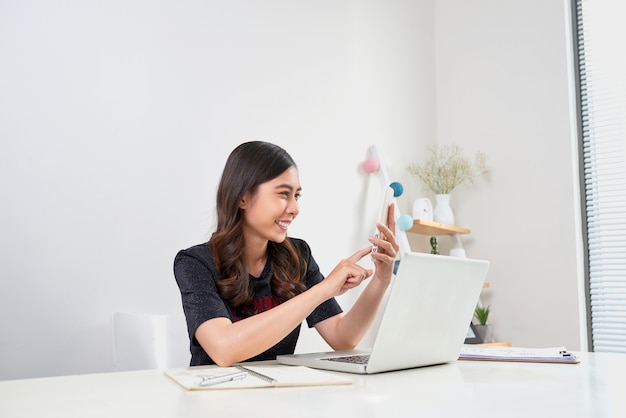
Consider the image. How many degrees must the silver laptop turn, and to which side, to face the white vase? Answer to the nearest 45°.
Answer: approximately 45° to its right

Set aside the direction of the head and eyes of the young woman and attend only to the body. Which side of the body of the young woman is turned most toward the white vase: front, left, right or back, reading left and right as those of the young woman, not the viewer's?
left

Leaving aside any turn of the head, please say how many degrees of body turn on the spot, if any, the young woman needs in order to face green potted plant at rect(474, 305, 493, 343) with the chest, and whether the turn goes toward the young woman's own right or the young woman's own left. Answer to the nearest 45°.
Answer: approximately 90° to the young woman's own left

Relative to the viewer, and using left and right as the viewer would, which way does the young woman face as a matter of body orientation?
facing the viewer and to the right of the viewer

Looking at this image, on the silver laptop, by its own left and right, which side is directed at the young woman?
front

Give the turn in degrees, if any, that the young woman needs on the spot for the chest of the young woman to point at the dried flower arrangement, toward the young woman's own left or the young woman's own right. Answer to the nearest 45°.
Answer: approximately 90° to the young woman's own left

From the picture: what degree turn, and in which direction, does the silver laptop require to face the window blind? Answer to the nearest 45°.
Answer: approximately 90° to its right

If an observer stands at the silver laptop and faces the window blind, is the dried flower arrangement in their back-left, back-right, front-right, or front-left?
front-left

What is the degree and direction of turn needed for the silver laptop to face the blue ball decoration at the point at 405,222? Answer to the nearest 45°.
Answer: approximately 45° to its right

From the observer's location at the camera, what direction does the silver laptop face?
facing away from the viewer and to the left of the viewer

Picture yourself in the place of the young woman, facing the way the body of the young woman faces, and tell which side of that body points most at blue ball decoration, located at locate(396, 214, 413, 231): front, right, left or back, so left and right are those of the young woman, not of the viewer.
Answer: left

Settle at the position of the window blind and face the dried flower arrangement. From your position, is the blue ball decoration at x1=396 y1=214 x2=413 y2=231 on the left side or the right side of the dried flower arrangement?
left

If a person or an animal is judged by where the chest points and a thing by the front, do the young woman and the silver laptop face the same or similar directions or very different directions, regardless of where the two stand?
very different directions
